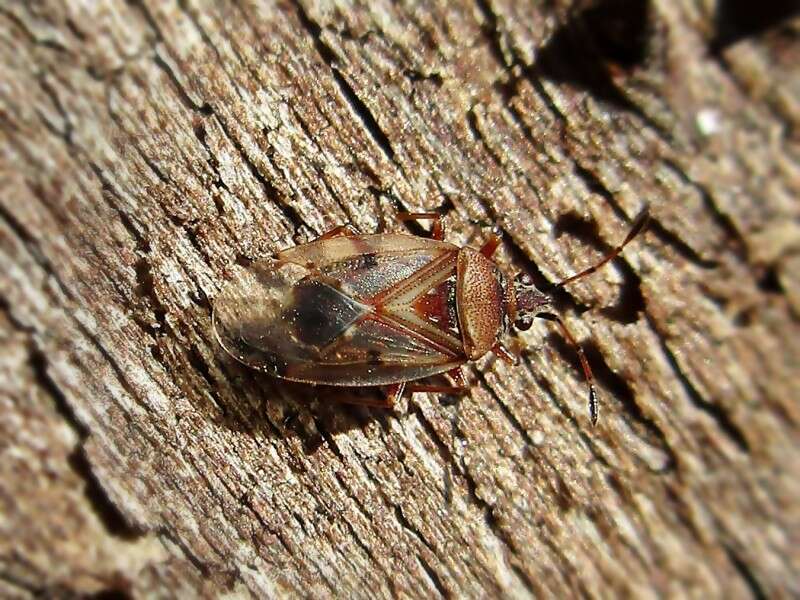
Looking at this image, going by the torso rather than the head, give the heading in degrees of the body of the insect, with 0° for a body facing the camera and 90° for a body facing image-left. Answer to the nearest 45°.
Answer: approximately 270°
